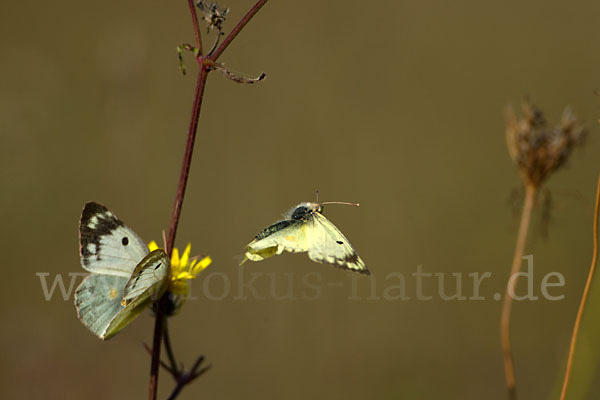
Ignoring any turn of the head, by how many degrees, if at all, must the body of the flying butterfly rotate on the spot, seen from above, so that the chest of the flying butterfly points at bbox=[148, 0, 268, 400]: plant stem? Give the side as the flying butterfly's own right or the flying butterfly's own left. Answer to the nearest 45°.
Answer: approximately 135° to the flying butterfly's own right

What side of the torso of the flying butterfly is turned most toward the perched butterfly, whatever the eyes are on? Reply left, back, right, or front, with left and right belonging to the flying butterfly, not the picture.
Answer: back

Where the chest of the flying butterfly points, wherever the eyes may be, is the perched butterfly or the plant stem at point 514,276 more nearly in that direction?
the plant stem

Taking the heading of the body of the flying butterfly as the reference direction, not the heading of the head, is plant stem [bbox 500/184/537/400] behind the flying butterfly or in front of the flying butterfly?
in front

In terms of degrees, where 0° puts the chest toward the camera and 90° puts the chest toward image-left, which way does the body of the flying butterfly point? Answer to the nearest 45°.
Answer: approximately 270°
